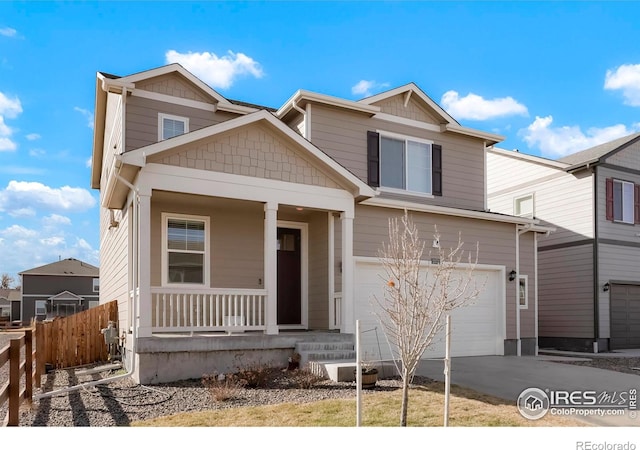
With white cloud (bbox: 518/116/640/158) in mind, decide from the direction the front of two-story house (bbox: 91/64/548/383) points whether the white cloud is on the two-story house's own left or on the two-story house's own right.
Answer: on the two-story house's own left

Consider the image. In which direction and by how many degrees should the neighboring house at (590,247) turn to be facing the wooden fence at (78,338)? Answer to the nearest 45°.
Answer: approximately 90° to its right

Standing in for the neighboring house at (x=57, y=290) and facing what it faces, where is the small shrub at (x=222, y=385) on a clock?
The small shrub is roughly at 12 o'clock from the neighboring house.

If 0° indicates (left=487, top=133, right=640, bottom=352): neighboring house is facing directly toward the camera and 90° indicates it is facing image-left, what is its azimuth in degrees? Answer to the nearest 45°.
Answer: approximately 315°
